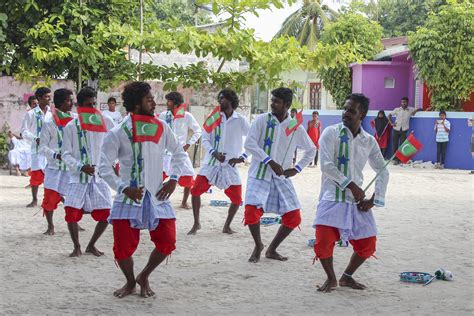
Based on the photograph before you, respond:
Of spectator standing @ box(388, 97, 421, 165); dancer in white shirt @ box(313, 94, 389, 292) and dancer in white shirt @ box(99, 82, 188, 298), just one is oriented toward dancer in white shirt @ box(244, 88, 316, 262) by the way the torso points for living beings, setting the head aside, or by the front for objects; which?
the spectator standing

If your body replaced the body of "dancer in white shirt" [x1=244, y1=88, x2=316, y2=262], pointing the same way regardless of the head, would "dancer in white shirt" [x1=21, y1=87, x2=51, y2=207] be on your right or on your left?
on your right

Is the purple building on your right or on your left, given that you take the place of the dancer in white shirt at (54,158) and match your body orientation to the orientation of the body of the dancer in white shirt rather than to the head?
on your left

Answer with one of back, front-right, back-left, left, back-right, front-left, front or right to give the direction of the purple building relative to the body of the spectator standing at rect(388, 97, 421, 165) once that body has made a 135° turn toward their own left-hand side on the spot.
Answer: front-left

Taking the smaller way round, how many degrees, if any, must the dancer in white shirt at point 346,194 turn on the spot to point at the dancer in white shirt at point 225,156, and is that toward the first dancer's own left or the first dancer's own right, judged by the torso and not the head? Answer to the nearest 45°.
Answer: approximately 135° to the first dancer's own right

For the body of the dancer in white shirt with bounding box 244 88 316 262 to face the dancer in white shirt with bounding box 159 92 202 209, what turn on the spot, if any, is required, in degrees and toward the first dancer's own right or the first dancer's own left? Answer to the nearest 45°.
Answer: approximately 135° to the first dancer's own right
